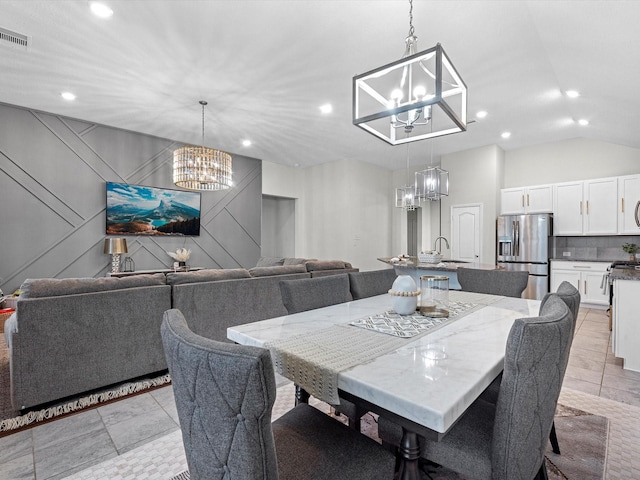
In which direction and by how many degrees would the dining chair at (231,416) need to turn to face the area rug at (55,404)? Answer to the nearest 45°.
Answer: approximately 90° to its left

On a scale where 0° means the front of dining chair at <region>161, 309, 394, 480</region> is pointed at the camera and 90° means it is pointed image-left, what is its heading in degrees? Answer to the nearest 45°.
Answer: approximately 225°

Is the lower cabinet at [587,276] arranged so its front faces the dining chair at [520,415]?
yes

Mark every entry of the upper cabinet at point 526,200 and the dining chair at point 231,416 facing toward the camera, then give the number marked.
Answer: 1

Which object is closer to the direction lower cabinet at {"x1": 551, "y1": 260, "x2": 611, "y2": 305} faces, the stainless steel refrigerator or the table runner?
the table runner

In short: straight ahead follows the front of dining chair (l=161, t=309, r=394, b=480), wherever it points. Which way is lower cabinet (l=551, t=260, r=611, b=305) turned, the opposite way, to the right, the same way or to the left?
the opposite way

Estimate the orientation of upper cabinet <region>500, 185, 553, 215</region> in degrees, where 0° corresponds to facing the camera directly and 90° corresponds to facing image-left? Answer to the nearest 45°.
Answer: approximately 0°

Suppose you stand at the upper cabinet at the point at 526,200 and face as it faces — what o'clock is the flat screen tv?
The flat screen tv is roughly at 2 o'clock from the upper cabinet.

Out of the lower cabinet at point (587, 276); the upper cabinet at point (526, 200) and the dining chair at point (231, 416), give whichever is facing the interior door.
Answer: the dining chair

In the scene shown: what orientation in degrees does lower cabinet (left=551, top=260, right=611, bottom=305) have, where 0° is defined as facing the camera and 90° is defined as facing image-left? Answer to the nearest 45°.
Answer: approximately 0°

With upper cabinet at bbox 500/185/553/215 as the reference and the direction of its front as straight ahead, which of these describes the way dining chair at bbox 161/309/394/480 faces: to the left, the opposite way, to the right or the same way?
the opposite way

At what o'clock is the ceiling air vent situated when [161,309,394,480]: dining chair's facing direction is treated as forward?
The ceiling air vent is roughly at 9 o'clock from the dining chair.
